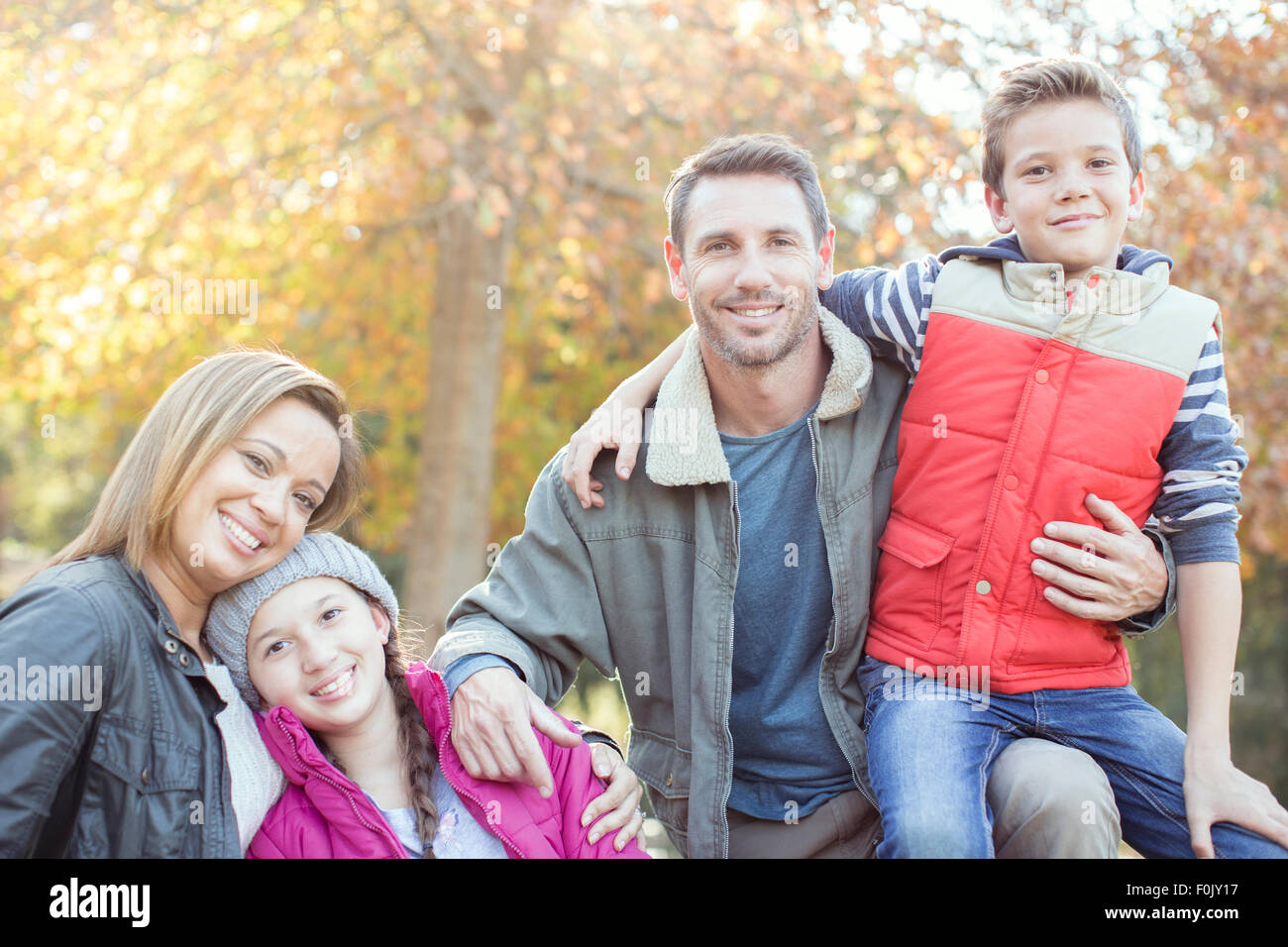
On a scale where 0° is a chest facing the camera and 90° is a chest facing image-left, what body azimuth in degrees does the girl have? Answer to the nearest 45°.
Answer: approximately 0°

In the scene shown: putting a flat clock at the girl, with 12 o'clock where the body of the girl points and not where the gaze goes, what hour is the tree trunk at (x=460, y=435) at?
The tree trunk is roughly at 6 o'clock from the girl.

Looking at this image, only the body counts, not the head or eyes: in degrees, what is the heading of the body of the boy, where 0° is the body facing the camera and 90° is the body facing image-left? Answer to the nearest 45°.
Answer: approximately 0°

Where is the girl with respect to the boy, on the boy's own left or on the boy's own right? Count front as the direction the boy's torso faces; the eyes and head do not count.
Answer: on the boy's own right

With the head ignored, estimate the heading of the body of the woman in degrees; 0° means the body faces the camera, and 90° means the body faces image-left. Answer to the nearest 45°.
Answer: approximately 315°

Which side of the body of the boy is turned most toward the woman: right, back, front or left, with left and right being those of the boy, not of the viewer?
right

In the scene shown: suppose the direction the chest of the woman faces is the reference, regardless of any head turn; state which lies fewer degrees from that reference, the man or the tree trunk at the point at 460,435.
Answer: the man
